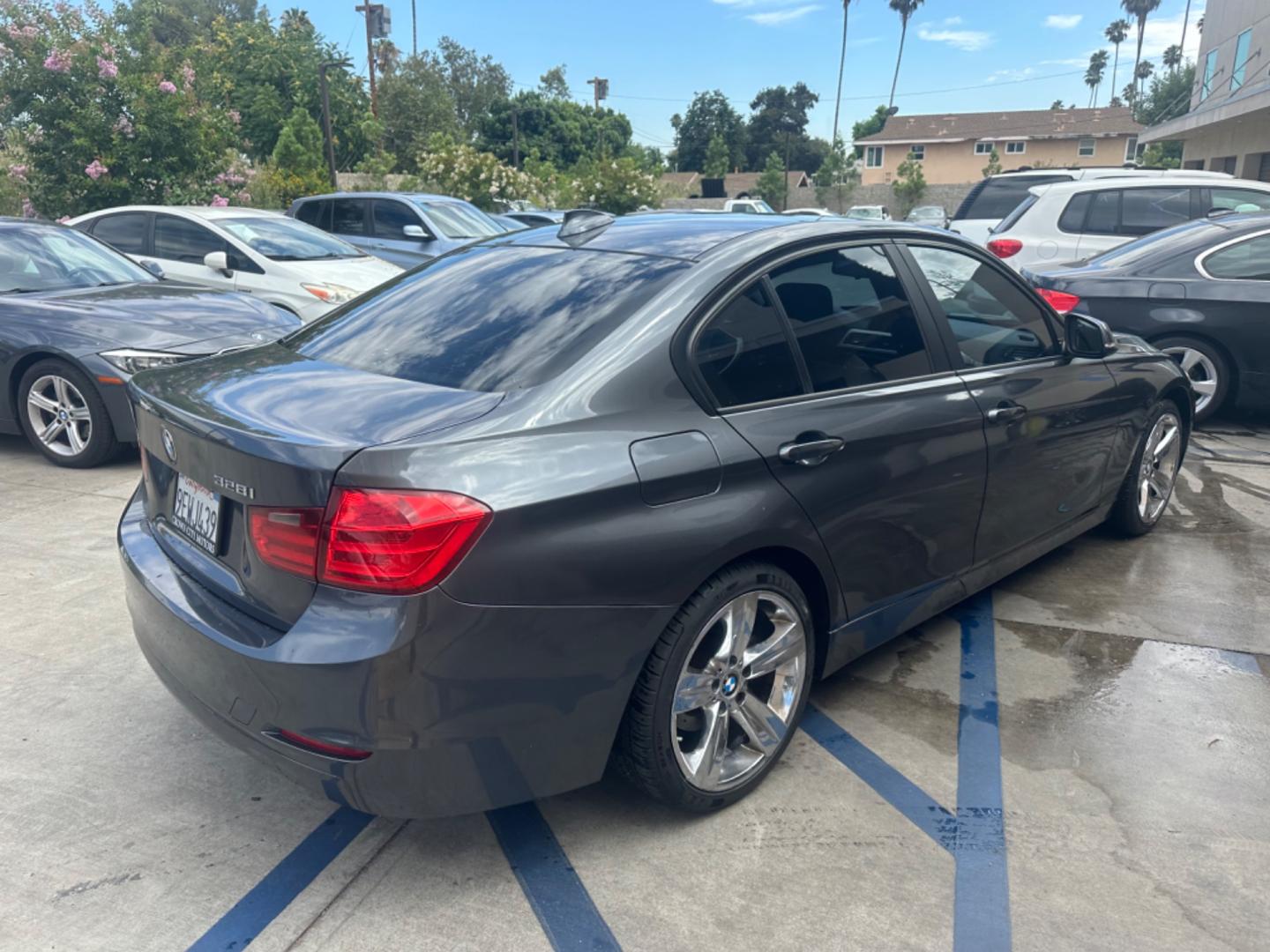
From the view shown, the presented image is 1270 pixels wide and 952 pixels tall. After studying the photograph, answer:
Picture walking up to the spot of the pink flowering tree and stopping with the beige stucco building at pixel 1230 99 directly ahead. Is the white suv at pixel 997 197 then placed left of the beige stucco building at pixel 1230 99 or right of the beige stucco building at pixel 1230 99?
right

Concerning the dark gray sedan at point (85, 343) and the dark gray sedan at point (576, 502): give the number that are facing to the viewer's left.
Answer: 0

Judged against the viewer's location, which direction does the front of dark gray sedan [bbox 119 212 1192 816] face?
facing away from the viewer and to the right of the viewer

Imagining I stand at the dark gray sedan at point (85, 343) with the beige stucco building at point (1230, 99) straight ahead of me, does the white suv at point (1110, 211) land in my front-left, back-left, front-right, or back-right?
front-right

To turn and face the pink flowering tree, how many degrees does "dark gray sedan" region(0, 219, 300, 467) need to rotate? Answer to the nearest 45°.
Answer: approximately 135° to its left

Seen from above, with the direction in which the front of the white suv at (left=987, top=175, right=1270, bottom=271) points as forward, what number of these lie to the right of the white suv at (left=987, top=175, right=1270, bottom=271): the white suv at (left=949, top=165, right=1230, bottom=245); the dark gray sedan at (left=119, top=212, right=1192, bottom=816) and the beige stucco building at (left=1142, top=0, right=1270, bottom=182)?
1

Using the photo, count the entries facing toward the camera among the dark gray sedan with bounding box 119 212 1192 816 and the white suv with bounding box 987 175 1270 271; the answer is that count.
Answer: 0

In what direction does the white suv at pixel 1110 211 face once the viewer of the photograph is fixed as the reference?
facing to the right of the viewer

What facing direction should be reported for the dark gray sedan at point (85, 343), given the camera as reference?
facing the viewer and to the right of the viewer

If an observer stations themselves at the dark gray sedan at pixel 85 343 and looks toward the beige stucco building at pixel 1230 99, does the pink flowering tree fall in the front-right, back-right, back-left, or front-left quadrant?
front-left
